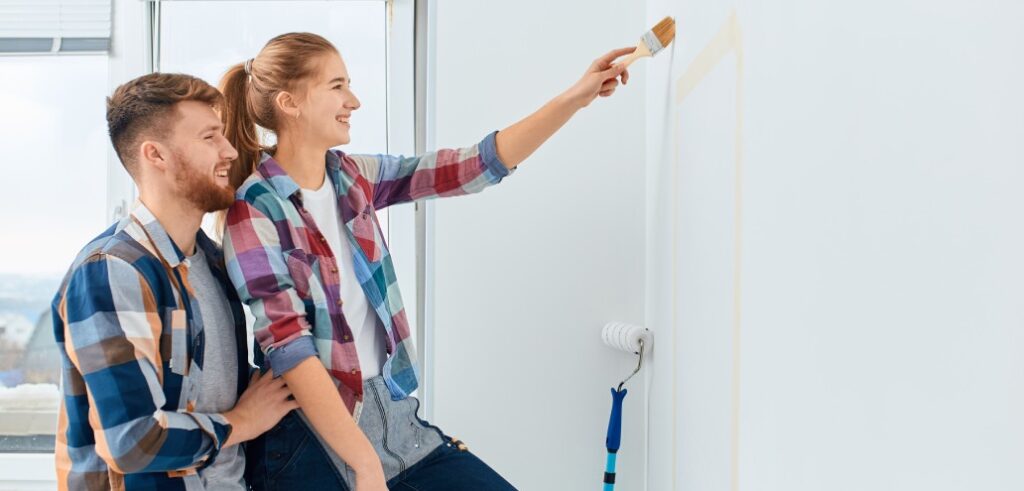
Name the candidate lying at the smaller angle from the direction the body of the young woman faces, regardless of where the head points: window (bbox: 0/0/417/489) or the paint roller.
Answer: the paint roller

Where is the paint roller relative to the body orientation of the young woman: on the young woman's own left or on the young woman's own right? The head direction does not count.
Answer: on the young woman's own left

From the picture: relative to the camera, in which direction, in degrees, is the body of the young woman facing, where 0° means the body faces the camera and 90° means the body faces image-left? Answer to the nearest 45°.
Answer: approximately 315°

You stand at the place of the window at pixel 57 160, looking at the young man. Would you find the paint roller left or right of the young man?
left

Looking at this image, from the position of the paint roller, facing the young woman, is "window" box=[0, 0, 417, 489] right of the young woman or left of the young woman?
right

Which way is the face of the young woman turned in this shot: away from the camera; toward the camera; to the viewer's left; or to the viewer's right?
to the viewer's right

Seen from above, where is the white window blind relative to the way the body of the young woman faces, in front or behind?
behind

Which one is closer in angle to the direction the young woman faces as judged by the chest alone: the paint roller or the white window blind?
the paint roller

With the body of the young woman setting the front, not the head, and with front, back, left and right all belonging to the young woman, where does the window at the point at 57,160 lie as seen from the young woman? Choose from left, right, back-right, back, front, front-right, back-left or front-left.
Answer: back

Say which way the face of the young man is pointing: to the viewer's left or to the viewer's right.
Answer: to the viewer's right
